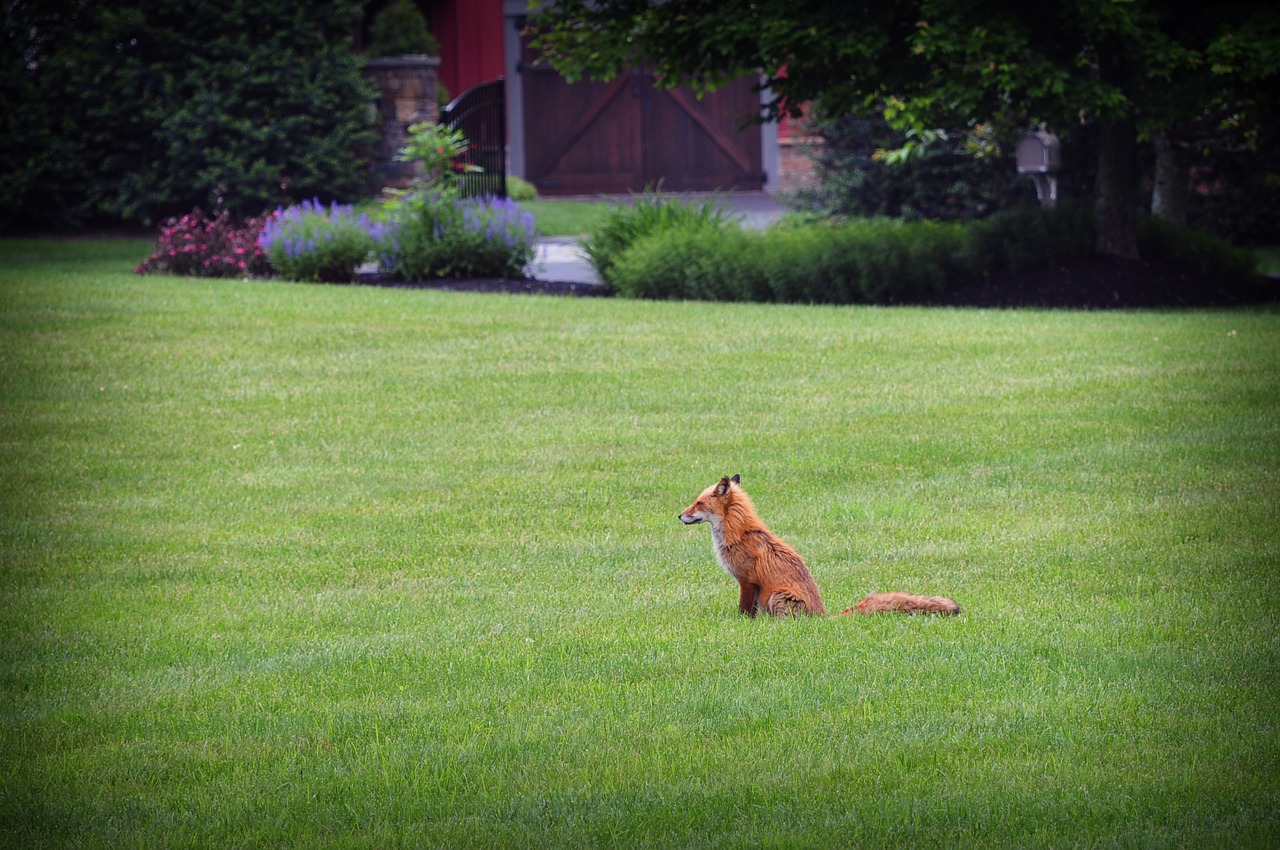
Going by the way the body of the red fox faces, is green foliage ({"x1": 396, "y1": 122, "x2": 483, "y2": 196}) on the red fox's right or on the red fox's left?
on the red fox's right

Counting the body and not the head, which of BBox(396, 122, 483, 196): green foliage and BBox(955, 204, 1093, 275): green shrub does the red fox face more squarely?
the green foliage

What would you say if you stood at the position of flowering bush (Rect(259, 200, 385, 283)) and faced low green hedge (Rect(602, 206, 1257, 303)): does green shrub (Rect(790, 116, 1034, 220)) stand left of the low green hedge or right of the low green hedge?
left

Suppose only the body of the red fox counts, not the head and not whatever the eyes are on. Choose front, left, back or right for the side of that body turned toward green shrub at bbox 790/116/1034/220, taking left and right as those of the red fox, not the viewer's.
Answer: right

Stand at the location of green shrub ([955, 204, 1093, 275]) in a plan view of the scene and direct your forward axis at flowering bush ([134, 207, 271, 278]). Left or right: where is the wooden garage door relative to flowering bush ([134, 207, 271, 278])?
right

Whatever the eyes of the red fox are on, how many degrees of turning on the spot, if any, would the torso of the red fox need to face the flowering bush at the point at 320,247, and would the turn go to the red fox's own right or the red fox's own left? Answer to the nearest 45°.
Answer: approximately 45° to the red fox's own right

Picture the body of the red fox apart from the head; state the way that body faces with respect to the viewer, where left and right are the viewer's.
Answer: facing to the left of the viewer

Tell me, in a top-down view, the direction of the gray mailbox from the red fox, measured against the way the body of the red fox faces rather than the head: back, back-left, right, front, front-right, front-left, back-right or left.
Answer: right

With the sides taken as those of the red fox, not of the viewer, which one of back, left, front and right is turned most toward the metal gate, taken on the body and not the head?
right

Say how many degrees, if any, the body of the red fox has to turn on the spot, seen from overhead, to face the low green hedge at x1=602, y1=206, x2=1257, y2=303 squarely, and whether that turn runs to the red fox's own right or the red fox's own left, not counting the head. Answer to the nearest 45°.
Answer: approximately 90° to the red fox's own right

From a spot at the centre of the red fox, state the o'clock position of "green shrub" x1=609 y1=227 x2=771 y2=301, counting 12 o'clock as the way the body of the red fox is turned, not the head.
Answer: The green shrub is roughly at 3 o'clock from the red fox.

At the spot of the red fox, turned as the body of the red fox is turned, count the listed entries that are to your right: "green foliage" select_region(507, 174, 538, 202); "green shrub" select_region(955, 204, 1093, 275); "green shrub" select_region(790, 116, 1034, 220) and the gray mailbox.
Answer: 4
